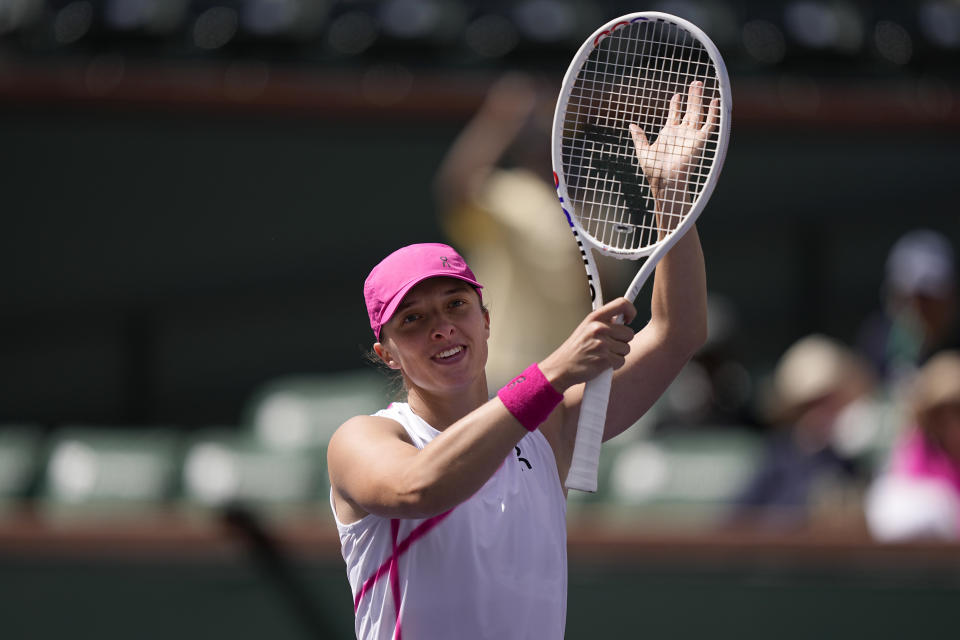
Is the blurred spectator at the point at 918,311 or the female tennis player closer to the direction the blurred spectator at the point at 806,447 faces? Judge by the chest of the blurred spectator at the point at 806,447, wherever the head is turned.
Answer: the female tennis player

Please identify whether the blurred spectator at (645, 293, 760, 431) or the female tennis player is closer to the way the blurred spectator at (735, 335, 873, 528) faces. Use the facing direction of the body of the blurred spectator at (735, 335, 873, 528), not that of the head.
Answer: the female tennis player

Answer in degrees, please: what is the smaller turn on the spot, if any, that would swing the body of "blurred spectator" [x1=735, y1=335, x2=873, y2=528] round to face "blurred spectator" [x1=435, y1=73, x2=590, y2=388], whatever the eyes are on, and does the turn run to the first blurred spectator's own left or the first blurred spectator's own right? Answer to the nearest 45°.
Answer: approximately 135° to the first blurred spectator's own right
